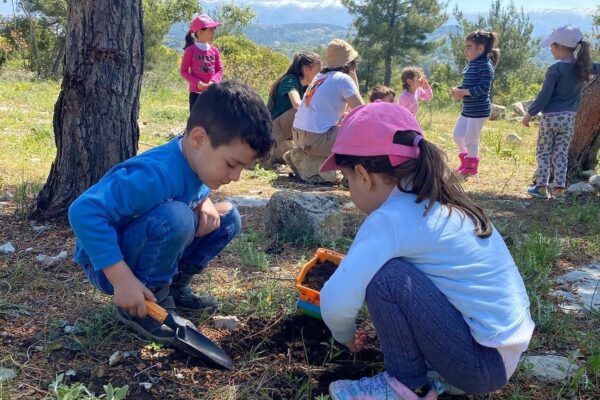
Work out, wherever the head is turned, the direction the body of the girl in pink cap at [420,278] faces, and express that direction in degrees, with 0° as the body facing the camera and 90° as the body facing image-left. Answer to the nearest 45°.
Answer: approximately 90°

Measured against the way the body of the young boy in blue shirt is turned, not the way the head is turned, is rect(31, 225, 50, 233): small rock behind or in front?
behind

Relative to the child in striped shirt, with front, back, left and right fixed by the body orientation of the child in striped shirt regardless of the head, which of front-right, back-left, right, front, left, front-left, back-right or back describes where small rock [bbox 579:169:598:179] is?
back

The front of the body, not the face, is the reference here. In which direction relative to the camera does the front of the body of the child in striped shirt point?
to the viewer's left

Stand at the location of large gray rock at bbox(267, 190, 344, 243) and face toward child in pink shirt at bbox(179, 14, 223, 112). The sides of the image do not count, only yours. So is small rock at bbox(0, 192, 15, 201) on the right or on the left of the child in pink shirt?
left

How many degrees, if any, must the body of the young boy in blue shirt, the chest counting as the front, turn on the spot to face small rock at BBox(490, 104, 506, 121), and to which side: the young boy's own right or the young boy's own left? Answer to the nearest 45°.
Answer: approximately 90° to the young boy's own left

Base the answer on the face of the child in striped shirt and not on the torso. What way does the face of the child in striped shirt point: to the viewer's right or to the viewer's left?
to the viewer's left

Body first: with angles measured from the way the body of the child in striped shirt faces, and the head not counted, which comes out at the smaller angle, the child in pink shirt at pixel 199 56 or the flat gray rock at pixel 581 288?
the child in pink shirt

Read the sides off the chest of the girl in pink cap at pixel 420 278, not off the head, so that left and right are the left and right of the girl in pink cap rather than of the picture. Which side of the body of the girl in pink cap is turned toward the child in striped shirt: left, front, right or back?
right

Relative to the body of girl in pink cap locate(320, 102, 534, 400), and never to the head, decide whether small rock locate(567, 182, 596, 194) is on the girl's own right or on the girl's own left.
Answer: on the girl's own right

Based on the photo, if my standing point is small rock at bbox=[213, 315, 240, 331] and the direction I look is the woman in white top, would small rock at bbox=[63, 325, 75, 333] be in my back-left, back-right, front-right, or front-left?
back-left
